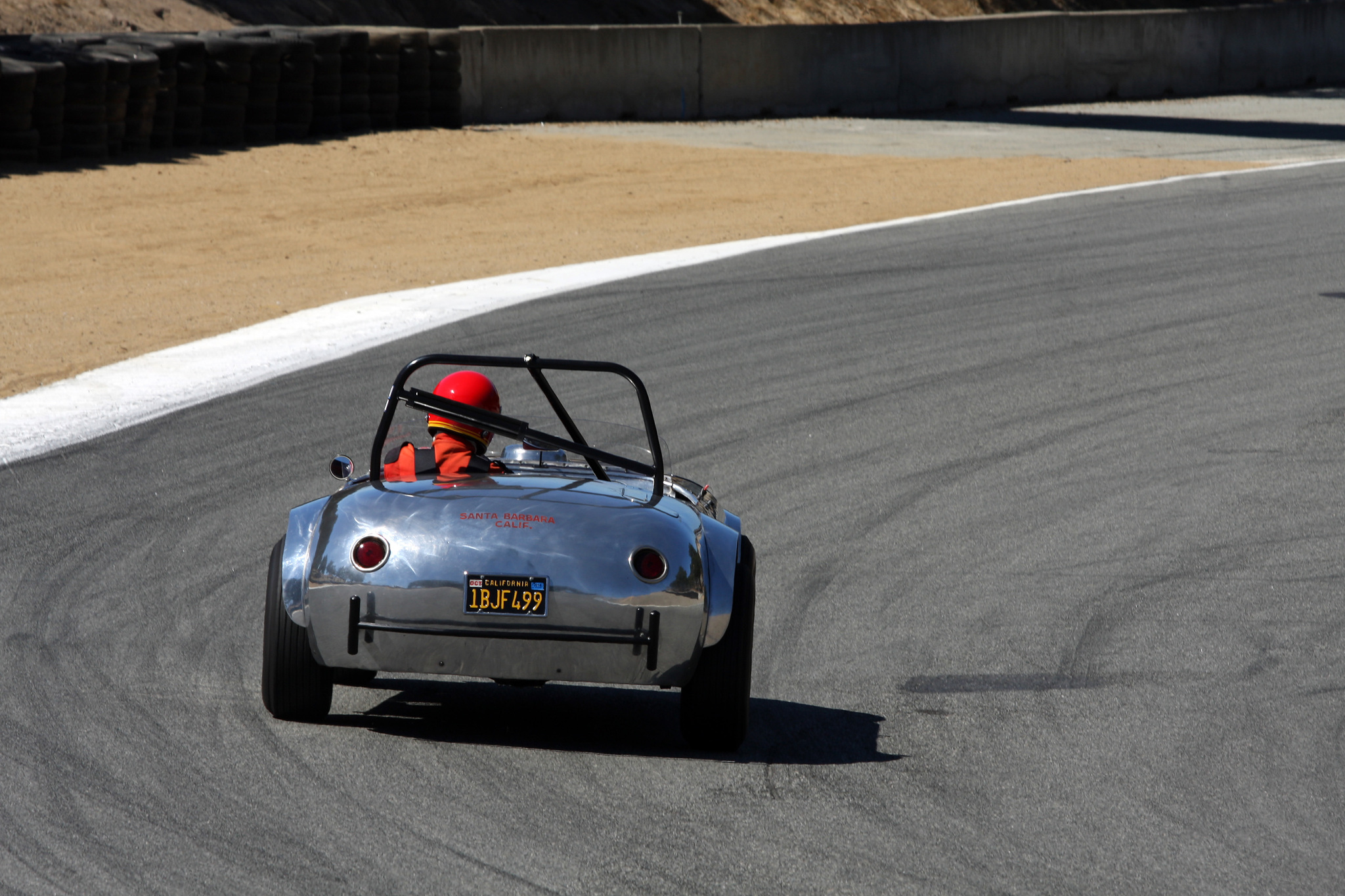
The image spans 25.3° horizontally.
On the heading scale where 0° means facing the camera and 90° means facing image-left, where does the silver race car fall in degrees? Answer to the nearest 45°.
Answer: approximately 180°

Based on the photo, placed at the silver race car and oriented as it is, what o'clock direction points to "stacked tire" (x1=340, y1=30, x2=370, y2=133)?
The stacked tire is roughly at 12 o'clock from the silver race car.

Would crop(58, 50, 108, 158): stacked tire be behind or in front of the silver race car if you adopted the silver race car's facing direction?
in front

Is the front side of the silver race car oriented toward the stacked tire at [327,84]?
yes

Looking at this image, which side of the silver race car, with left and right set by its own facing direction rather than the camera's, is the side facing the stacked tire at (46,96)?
front

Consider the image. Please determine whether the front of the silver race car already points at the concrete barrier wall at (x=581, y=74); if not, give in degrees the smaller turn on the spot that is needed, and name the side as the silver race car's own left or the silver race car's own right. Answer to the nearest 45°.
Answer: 0° — it already faces it

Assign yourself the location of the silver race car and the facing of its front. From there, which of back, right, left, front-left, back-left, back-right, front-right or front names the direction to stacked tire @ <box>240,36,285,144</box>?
front

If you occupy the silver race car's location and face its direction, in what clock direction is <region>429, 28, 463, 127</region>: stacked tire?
The stacked tire is roughly at 12 o'clock from the silver race car.

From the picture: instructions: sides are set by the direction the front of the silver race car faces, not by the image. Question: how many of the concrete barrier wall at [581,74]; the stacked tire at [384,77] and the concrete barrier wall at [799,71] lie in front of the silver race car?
3

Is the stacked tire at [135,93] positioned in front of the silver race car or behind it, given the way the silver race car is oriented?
in front
